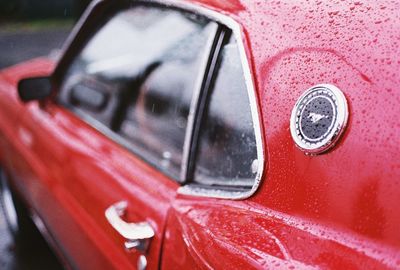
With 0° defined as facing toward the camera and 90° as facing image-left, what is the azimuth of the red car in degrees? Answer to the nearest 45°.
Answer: approximately 135°
